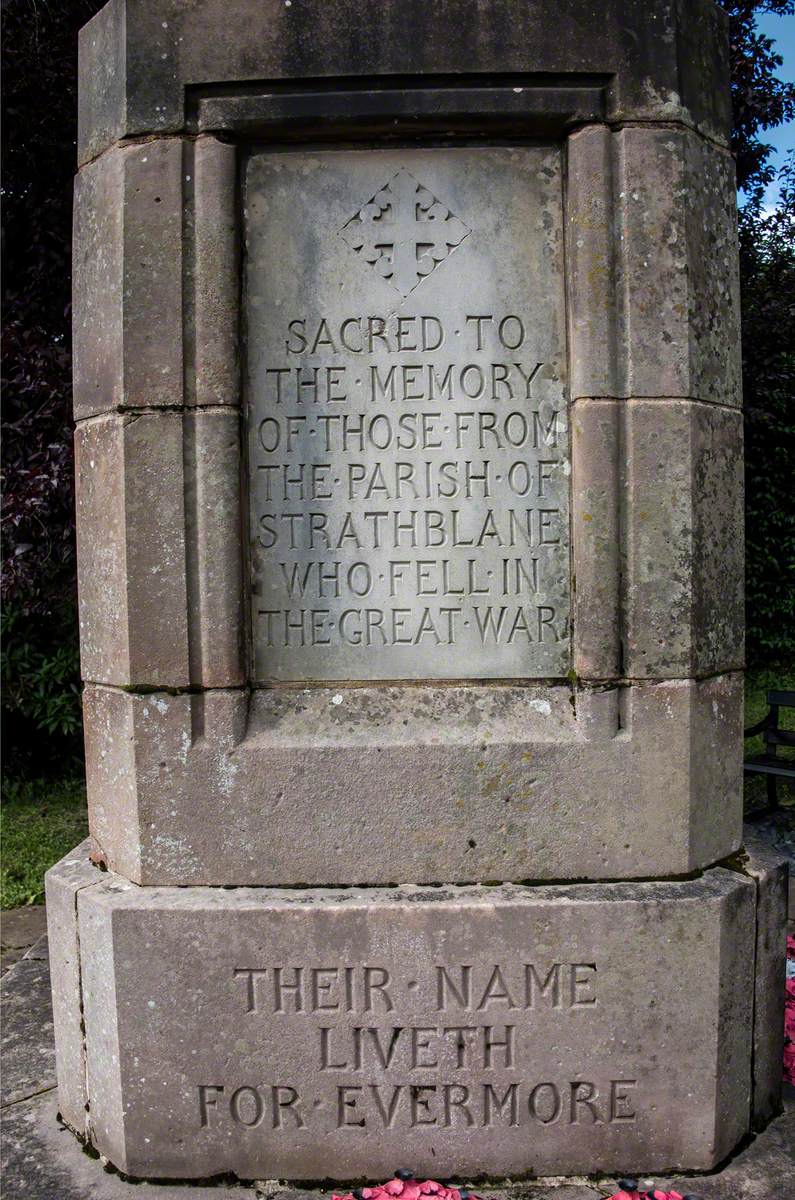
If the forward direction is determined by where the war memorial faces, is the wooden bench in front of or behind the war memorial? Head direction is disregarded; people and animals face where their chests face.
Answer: behind

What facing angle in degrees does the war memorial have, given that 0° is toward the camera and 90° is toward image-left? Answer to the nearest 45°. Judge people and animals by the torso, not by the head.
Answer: approximately 0°
